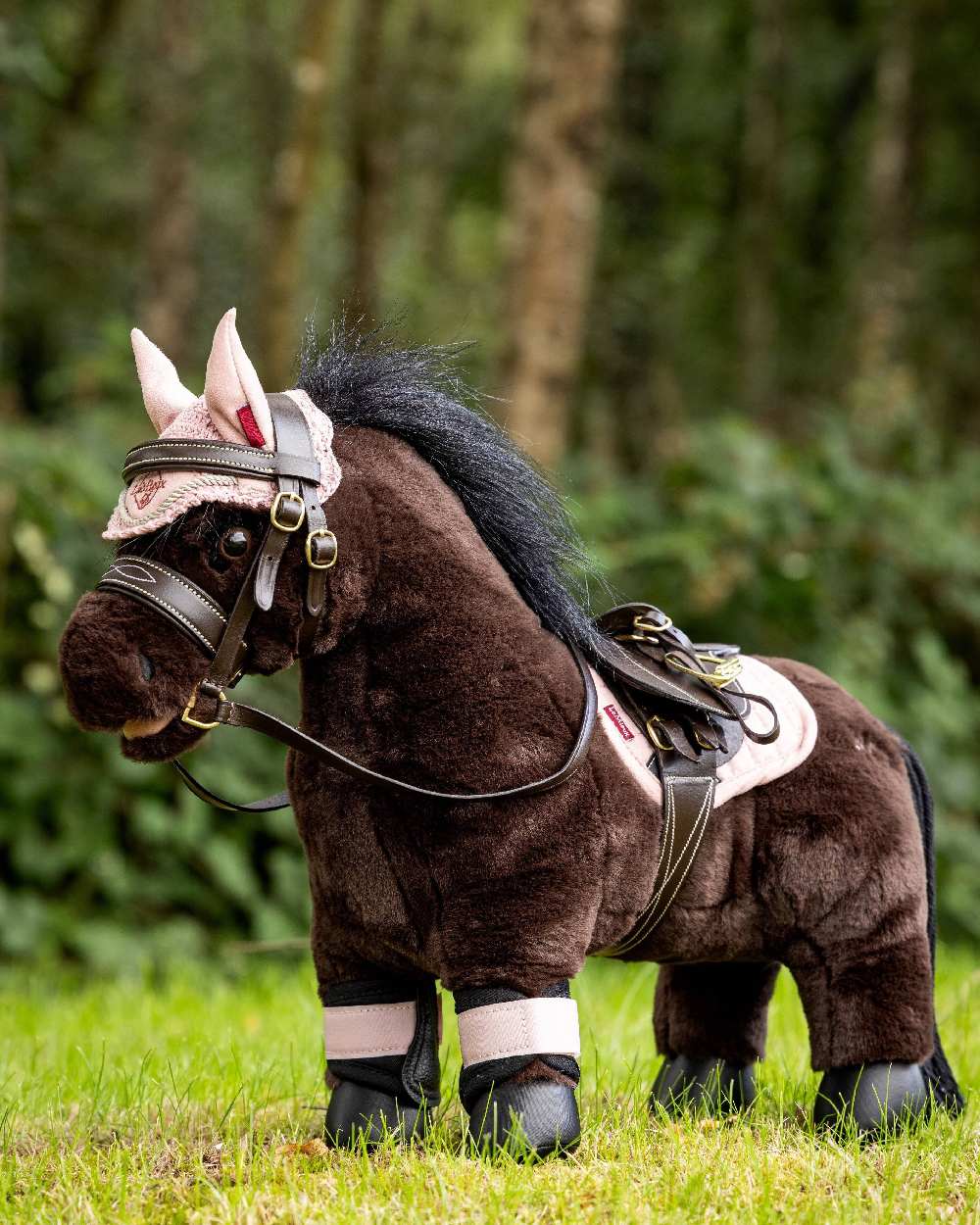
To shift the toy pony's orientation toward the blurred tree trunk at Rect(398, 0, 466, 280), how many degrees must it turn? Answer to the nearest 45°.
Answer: approximately 135° to its right

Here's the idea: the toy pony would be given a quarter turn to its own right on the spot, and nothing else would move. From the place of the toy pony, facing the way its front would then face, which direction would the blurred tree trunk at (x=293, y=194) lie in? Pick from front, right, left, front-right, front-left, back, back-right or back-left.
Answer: front-right

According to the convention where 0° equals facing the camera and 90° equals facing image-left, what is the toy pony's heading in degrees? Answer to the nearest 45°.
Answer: approximately 45°

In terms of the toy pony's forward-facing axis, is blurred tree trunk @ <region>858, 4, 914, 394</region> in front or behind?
behind

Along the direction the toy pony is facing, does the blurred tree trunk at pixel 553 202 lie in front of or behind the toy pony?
behind

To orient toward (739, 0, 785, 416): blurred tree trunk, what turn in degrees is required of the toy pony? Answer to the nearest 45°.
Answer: approximately 135° to its right

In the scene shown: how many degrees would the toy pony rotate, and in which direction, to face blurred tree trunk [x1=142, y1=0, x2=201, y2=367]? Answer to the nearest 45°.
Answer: approximately 135° to its right
